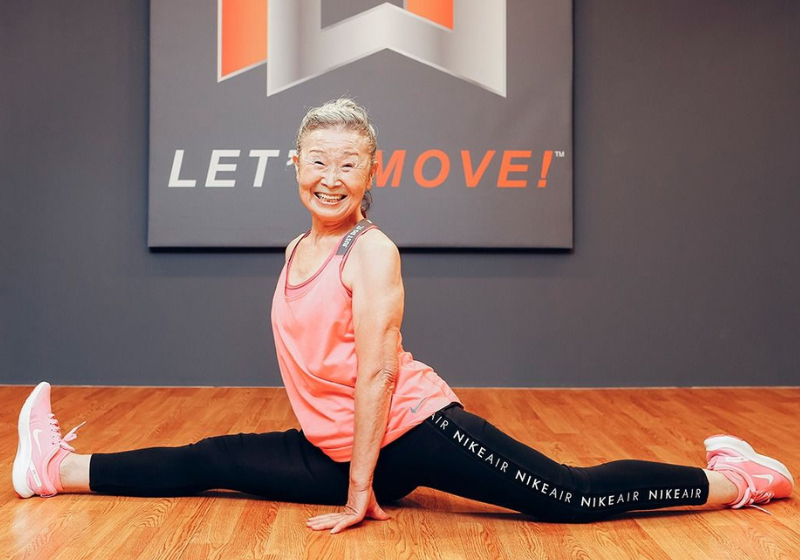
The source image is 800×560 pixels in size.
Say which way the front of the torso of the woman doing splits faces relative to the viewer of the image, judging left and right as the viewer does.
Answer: facing the viewer and to the left of the viewer
